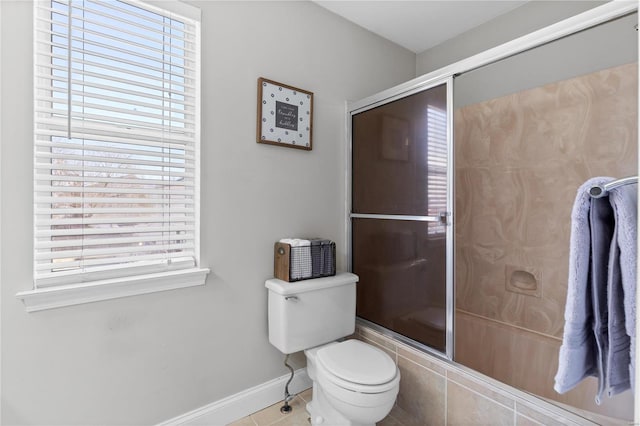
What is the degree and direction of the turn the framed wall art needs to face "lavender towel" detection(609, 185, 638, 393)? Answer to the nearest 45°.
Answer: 0° — it already faces it

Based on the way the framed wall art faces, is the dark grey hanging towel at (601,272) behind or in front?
in front

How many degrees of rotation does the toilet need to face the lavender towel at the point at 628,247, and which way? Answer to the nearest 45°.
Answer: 0° — it already faces it

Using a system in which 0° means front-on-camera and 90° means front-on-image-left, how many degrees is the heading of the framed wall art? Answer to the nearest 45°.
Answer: approximately 315°

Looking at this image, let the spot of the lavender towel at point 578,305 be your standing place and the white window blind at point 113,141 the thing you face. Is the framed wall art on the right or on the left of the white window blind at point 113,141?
right

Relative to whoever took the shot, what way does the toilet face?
facing the viewer and to the right of the viewer

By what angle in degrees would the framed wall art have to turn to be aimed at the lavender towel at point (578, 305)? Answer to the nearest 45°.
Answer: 0° — it already faces it

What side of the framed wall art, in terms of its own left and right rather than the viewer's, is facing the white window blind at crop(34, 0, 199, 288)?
right

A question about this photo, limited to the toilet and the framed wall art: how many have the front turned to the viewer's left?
0
